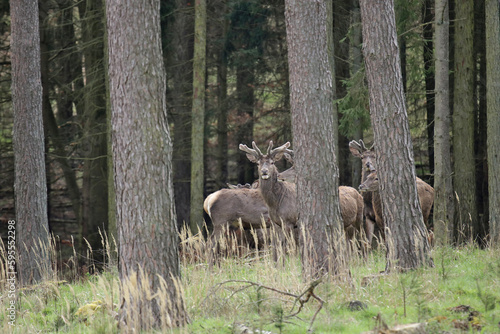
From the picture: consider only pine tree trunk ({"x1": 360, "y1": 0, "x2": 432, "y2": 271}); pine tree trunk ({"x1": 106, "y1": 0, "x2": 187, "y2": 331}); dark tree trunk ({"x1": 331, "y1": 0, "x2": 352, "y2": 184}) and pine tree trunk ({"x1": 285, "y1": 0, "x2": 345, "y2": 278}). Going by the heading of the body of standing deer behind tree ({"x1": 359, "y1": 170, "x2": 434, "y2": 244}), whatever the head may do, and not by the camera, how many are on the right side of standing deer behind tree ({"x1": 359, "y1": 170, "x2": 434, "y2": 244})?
1

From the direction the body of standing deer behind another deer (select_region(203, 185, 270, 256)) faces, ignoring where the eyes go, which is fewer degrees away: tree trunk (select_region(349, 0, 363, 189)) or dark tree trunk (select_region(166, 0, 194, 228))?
the tree trunk

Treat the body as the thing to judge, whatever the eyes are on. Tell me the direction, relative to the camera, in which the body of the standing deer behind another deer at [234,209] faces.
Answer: to the viewer's right

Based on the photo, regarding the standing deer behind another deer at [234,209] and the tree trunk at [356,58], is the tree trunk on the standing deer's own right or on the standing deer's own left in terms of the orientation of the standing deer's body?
on the standing deer's own left

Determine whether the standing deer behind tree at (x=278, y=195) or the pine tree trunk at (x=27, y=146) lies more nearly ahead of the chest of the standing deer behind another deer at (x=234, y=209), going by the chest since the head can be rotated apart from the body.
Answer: the standing deer behind tree

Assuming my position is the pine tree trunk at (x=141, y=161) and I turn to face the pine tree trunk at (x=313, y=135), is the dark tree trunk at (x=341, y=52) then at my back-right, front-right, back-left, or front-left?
front-left

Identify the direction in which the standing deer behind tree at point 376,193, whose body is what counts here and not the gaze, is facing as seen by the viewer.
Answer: to the viewer's left

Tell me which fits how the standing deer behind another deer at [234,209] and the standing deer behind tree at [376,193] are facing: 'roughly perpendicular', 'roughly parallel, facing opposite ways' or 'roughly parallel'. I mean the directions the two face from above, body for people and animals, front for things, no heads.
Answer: roughly parallel, facing opposite ways

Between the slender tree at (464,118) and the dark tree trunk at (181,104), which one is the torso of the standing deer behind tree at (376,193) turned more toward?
the dark tree trunk
